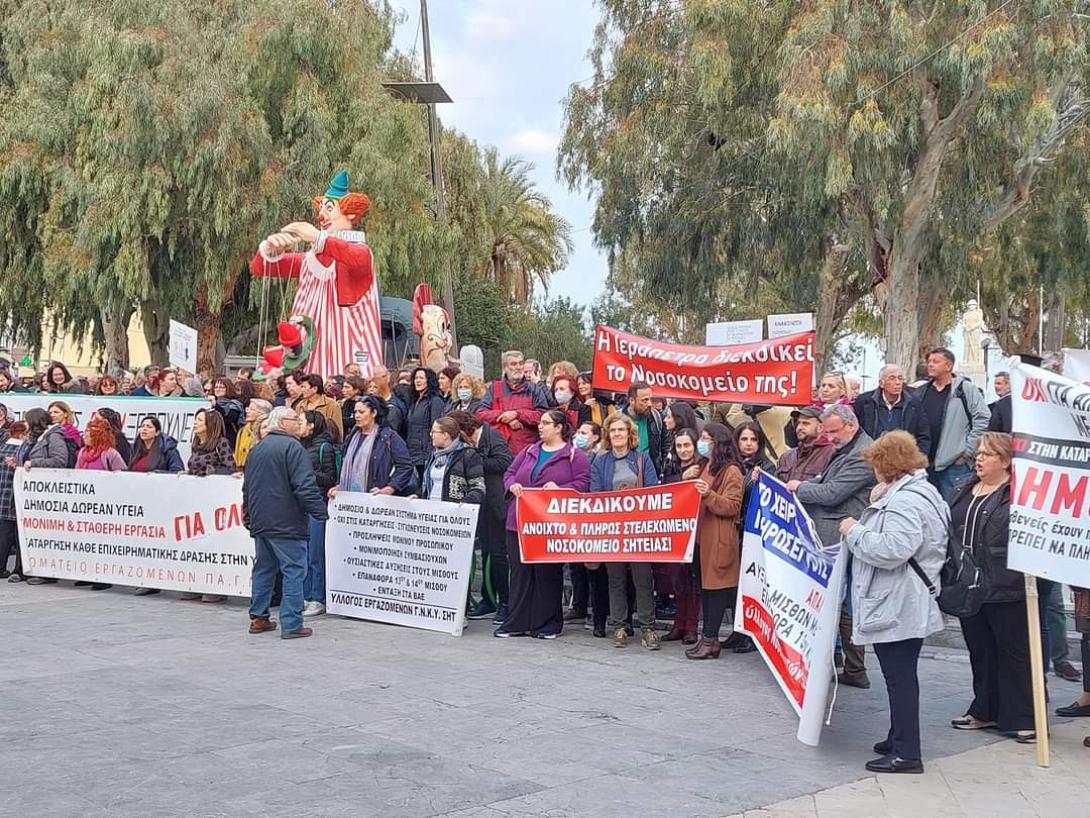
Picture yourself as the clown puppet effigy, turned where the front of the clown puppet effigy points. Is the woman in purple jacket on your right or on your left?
on your left

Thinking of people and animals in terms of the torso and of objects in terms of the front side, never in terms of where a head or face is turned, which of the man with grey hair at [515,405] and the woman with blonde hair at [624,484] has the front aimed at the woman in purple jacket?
the man with grey hair

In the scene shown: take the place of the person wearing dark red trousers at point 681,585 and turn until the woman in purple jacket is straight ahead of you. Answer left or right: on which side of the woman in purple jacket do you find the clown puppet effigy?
right

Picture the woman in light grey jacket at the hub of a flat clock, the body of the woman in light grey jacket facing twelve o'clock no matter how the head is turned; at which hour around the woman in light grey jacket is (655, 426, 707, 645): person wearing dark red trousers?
The person wearing dark red trousers is roughly at 2 o'clock from the woman in light grey jacket.

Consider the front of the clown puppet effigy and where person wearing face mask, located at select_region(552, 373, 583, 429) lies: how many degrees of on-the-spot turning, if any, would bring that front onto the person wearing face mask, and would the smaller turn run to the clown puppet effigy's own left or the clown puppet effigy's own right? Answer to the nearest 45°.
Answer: approximately 45° to the clown puppet effigy's own left

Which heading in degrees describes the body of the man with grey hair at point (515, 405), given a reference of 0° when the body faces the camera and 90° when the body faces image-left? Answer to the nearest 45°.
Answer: approximately 0°

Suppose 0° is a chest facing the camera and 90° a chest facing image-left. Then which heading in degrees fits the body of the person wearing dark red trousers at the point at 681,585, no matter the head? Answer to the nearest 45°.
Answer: approximately 45°

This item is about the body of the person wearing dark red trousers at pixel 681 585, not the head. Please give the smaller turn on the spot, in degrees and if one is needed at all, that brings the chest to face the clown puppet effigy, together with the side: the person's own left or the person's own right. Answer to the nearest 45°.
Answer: approximately 90° to the person's own right
